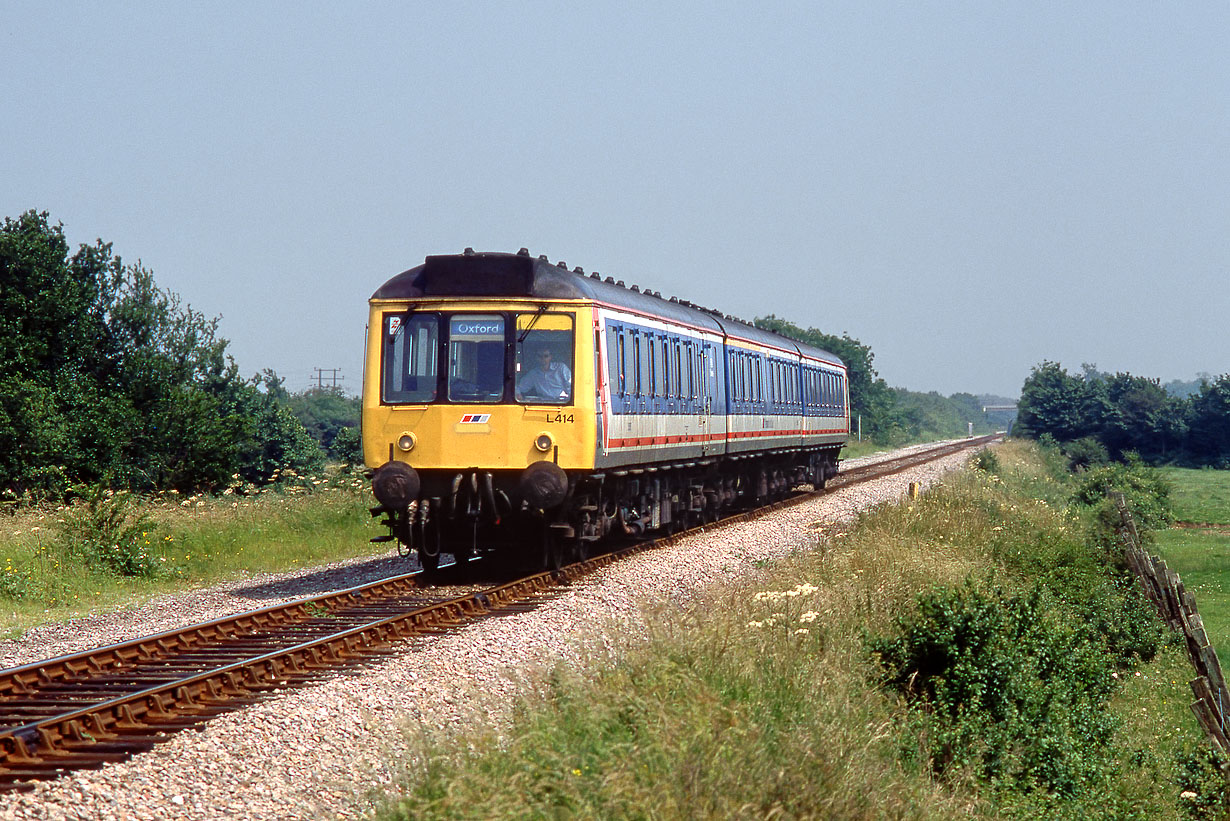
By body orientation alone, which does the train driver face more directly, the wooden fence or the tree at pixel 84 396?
the wooden fence

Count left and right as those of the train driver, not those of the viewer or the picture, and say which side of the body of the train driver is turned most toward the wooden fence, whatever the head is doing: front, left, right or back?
left

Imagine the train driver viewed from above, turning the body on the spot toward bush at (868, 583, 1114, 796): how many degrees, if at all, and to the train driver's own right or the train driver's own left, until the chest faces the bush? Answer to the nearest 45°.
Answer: approximately 45° to the train driver's own left

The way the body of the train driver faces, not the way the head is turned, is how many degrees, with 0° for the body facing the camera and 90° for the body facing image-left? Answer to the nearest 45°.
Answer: approximately 0°

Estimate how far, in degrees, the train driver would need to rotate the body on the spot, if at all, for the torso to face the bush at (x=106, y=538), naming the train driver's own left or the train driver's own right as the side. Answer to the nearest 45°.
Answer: approximately 90° to the train driver's own right

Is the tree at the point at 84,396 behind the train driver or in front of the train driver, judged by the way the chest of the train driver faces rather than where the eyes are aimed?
behind

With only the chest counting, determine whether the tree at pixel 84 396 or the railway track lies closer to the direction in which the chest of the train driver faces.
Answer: the railway track

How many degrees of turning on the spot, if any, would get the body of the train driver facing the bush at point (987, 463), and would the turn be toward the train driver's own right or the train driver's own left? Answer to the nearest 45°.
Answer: approximately 135° to the train driver's own left
